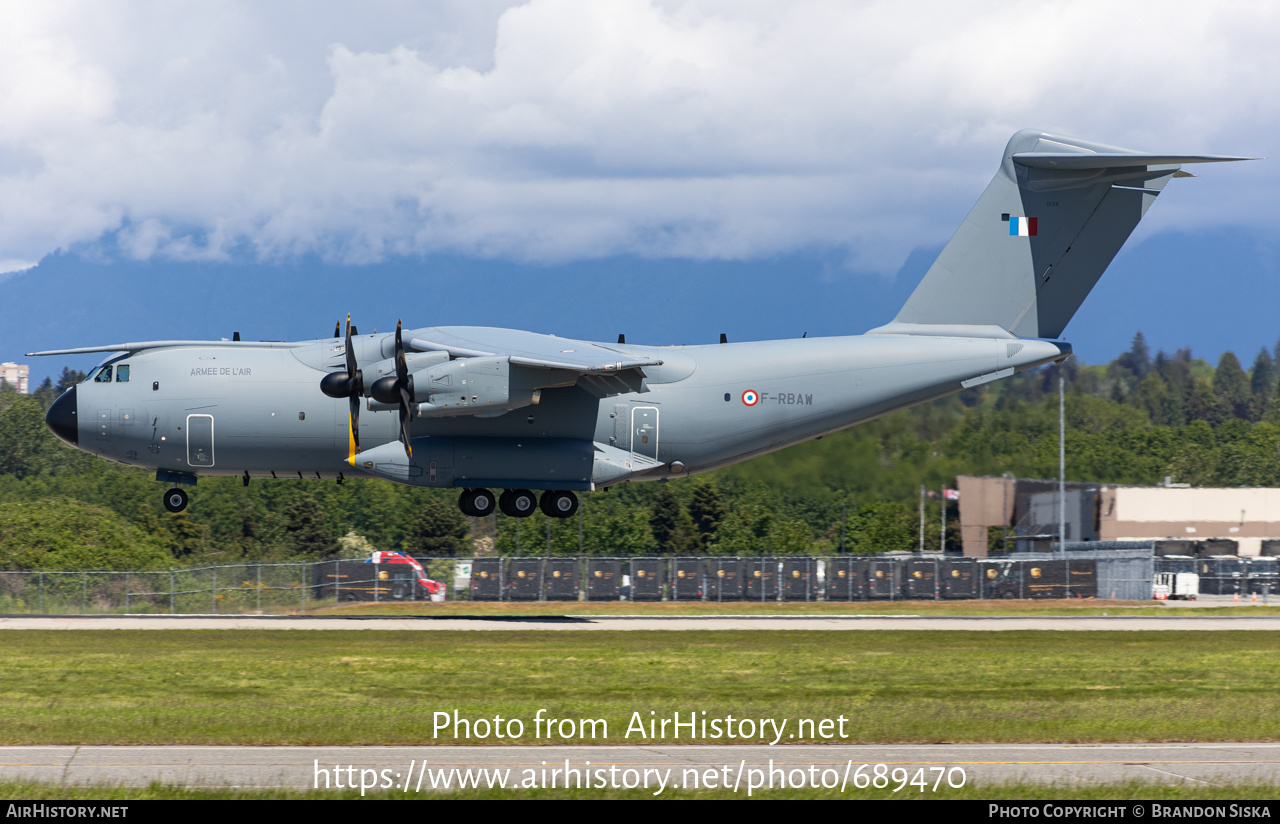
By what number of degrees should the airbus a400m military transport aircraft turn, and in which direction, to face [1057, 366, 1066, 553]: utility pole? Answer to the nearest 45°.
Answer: approximately 135° to its right

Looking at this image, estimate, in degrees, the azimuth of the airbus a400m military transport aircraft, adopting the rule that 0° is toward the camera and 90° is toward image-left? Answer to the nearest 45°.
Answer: approximately 90°
